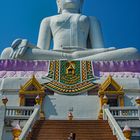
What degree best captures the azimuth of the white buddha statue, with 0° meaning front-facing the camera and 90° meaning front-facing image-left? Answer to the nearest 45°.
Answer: approximately 0°
